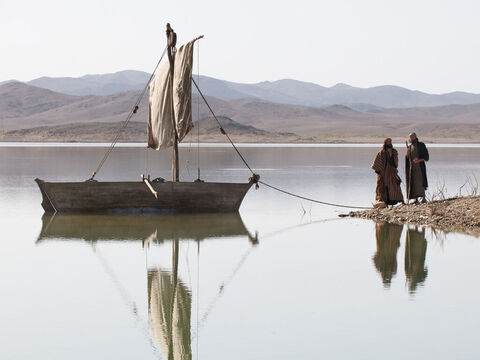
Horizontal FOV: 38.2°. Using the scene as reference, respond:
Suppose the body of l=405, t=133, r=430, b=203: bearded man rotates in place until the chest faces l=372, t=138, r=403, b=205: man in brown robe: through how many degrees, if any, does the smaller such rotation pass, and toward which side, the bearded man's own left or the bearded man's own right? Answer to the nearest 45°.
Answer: approximately 45° to the bearded man's own right

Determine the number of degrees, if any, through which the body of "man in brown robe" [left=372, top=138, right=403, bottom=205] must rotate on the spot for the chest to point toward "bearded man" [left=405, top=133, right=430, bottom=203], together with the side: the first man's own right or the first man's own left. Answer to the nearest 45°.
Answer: approximately 90° to the first man's own left

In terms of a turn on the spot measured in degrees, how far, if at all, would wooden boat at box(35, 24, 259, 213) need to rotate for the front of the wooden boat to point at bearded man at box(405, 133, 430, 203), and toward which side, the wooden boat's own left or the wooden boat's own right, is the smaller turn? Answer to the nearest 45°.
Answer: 0° — it already faces them

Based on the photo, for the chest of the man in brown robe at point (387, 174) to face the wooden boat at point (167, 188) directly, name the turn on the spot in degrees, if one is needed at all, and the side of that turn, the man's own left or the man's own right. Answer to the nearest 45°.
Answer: approximately 90° to the man's own right

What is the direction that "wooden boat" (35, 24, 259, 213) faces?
to the viewer's right

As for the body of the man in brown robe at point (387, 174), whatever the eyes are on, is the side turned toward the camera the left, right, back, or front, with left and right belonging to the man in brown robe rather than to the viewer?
front

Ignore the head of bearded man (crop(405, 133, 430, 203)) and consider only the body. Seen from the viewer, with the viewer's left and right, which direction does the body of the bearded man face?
facing the viewer and to the left of the viewer

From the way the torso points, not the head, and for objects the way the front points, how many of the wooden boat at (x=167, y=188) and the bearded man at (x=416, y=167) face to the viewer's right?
1

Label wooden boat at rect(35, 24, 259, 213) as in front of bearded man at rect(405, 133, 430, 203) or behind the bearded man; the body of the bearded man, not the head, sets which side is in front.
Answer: in front

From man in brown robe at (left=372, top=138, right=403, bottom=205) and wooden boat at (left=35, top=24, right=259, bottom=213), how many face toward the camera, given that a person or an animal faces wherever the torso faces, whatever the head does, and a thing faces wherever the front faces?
1
